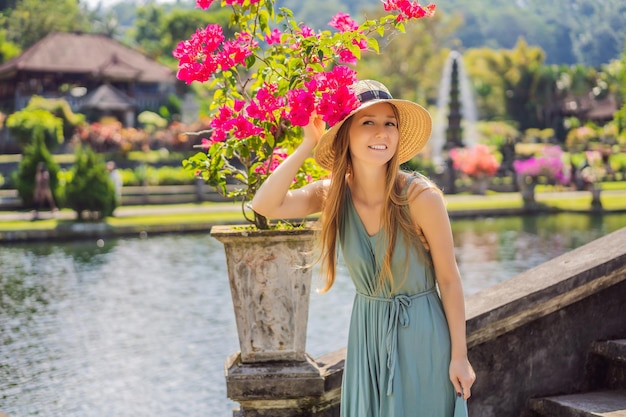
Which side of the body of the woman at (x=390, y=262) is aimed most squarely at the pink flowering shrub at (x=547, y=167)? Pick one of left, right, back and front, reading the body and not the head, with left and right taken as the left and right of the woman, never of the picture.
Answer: back

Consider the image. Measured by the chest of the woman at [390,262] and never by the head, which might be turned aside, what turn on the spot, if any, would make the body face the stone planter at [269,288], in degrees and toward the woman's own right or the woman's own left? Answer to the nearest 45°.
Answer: approximately 135° to the woman's own right

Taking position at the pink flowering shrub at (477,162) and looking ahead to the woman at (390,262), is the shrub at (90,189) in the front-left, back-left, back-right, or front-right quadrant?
front-right

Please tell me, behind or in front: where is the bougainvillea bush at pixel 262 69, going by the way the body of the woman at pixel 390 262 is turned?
behind

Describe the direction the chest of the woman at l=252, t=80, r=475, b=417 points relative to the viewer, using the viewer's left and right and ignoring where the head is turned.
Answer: facing the viewer

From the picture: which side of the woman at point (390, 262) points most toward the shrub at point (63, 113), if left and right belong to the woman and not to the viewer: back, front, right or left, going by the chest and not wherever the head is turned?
back

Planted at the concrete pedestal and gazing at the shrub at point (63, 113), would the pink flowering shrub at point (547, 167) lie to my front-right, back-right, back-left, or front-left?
front-right

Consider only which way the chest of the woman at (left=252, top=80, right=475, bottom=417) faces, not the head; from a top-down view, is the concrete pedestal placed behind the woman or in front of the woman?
behind

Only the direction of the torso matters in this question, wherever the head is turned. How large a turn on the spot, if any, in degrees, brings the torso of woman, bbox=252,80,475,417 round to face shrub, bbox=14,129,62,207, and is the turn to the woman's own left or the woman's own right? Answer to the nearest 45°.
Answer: approximately 180°
